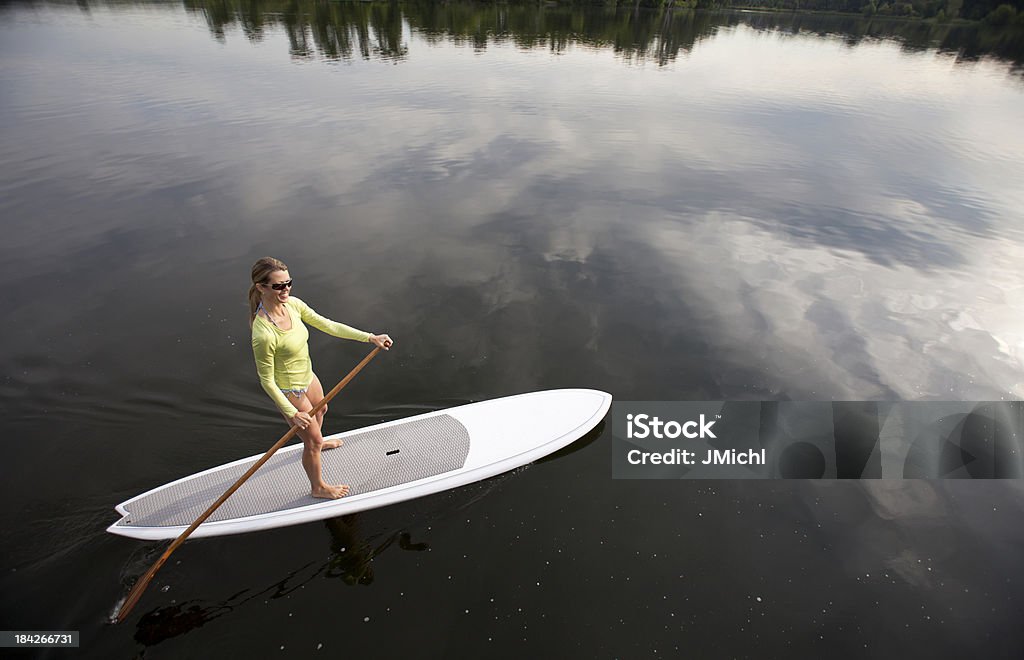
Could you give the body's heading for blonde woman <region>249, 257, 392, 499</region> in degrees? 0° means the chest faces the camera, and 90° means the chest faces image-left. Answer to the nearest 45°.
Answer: approximately 315°

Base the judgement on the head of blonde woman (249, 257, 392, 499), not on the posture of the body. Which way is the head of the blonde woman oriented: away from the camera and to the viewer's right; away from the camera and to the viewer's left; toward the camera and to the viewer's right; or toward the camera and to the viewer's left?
toward the camera and to the viewer's right
